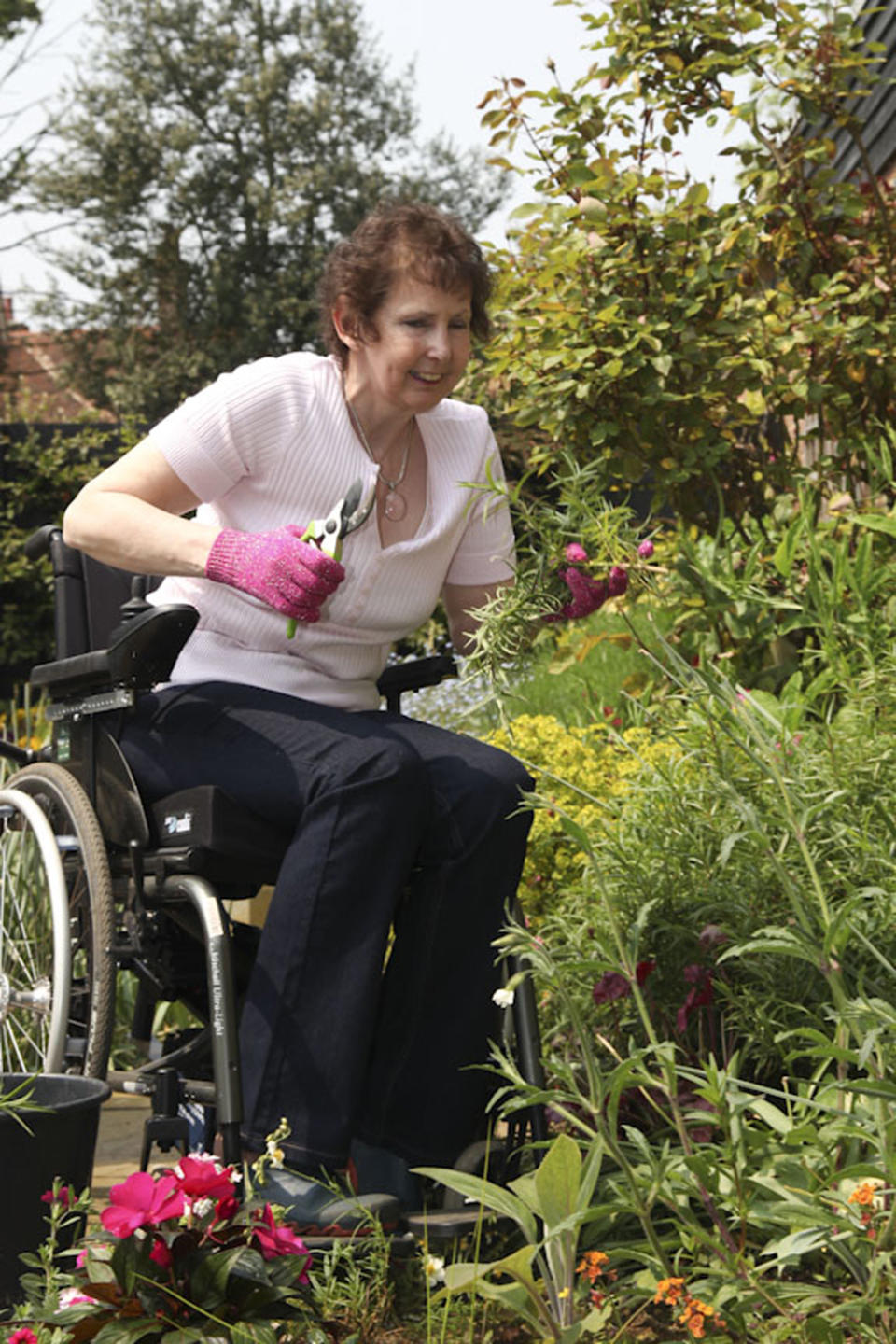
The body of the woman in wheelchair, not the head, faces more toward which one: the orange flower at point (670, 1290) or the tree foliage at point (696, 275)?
the orange flower

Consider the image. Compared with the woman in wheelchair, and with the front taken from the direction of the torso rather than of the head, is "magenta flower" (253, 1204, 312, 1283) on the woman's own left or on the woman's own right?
on the woman's own right

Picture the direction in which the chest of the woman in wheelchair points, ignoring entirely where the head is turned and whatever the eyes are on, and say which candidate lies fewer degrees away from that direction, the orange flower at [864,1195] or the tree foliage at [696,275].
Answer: the orange flower

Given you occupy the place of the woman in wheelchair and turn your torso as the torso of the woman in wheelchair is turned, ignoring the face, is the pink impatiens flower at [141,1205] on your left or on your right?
on your right

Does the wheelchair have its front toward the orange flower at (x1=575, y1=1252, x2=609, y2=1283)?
yes

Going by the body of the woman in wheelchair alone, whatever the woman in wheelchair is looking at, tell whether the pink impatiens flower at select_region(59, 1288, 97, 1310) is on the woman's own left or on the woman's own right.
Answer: on the woman's own right

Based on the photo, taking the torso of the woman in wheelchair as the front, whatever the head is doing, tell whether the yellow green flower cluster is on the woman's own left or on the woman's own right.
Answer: on the woman's own left

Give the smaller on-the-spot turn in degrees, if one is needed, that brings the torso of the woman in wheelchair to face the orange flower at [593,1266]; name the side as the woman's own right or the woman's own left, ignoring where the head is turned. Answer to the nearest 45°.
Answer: approximately 45° to the woman's own right

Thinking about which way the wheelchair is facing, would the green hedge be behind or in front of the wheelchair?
behind

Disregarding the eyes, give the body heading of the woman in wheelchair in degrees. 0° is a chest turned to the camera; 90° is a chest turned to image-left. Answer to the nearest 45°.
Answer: approximately 315°

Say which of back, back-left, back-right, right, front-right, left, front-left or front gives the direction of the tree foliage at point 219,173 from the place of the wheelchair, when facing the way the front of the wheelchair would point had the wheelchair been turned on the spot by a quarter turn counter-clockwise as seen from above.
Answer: front-left

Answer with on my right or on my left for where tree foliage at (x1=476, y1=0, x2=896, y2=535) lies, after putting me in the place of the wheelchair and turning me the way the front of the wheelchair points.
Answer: on my left
